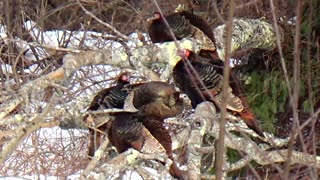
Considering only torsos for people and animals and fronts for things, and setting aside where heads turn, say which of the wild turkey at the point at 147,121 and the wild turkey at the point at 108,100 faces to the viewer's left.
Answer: the wild turkey at the point at 147,121

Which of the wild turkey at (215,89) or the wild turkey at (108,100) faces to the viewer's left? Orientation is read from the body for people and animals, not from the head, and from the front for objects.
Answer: the wild turkey at (215,89)

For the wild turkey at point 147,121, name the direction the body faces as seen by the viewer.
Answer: to the viewer's left

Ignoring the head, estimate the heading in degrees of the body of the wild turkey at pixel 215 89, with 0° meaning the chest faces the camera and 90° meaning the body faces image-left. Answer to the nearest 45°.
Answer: approximately 90°

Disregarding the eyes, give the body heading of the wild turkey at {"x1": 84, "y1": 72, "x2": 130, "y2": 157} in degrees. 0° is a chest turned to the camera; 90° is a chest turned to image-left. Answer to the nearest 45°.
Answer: approximately 270°

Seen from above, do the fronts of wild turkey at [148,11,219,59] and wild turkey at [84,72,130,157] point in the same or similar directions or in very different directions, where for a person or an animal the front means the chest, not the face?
very different directions

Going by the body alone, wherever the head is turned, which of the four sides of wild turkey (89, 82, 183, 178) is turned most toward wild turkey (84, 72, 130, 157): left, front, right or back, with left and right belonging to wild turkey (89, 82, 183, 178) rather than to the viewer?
front
